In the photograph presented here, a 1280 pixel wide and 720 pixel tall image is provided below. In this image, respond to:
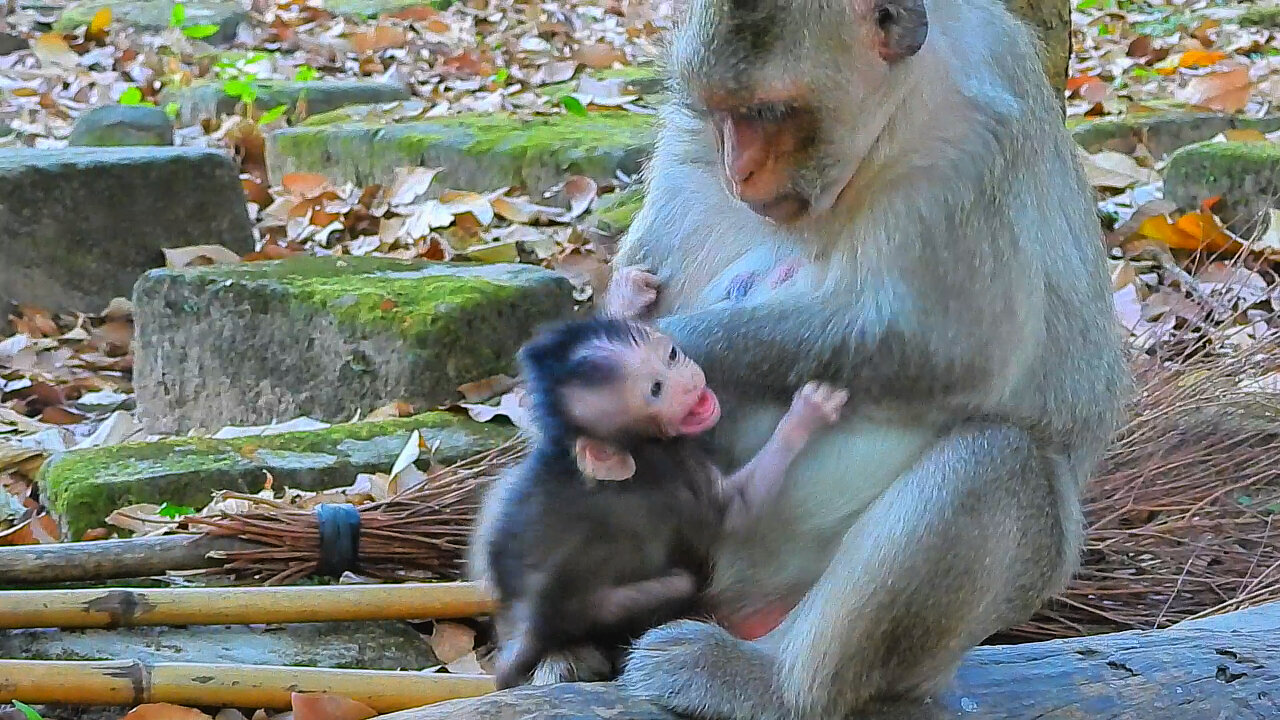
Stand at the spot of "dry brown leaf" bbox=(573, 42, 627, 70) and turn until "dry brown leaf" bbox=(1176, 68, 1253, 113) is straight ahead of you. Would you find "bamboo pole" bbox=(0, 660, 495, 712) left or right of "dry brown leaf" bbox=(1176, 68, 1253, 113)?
right

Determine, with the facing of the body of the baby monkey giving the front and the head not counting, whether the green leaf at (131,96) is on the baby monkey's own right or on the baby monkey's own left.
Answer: on the baby monkey's own left

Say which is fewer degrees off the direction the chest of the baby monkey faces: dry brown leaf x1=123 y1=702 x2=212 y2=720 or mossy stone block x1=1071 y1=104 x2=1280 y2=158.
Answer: the mossy stone block

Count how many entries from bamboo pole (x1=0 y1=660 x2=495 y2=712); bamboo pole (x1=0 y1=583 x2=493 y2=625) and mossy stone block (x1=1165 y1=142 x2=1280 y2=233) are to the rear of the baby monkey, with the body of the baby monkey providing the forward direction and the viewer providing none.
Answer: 2

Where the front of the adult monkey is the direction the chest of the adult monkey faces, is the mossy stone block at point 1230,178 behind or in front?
behind

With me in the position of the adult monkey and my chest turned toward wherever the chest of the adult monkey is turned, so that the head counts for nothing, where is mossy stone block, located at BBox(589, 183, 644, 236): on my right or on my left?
on my right

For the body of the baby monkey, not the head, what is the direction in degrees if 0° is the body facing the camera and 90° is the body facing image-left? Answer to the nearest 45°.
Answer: approximately 270°

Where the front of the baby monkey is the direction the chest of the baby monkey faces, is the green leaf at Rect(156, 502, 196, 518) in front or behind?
behind

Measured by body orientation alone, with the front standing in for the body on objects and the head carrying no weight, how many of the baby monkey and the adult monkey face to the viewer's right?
1

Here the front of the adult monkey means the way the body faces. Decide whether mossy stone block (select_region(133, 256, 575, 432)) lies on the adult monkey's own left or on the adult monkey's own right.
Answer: on the adult monkey's own right

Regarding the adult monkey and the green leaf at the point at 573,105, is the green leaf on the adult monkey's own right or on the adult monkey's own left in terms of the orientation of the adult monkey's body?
on the adult monkey's own right

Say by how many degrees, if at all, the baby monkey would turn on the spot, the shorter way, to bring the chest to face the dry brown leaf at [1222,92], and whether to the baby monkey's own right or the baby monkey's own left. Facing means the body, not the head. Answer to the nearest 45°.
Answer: approximately 45° to the baby monkey's own left

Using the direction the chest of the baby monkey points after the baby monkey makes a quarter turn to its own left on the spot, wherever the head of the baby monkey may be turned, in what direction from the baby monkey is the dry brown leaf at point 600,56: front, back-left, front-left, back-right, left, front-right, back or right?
front

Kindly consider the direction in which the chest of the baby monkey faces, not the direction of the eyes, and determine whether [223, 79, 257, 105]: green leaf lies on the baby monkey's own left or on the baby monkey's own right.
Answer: on the baby monkey's own left

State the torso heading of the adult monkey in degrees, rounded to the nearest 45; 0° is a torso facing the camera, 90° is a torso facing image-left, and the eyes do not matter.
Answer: approximately 45°

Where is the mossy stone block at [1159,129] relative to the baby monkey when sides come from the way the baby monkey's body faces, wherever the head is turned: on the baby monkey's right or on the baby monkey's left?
on the baby monkey's left
